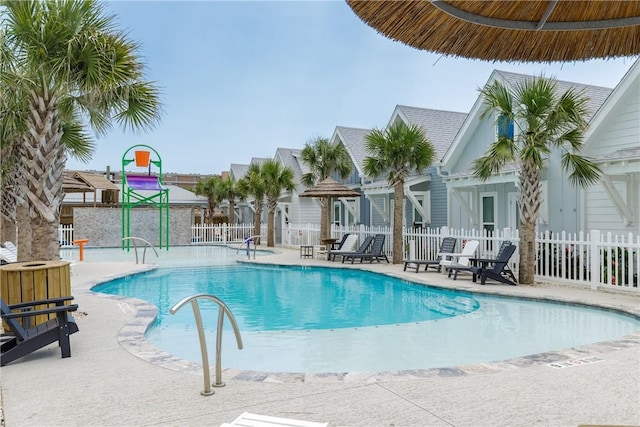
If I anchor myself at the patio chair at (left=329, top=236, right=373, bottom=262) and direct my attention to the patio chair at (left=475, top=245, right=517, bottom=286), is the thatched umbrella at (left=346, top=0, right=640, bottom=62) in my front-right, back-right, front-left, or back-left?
front-right

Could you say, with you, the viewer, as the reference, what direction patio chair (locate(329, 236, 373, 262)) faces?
facing to the left of the viewer

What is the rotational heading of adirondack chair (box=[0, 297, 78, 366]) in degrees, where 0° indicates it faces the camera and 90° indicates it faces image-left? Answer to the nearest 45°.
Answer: approximately 270°

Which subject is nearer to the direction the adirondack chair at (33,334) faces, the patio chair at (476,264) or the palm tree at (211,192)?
the patio chair

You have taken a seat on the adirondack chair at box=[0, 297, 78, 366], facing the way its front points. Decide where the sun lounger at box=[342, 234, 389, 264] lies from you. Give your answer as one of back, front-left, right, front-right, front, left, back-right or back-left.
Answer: front-left

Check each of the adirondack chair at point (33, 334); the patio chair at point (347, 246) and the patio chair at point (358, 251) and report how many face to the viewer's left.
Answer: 2

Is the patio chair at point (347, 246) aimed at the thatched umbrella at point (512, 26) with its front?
no

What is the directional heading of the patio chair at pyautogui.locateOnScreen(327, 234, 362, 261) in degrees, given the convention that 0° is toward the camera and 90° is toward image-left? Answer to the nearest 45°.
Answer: approximately 90°

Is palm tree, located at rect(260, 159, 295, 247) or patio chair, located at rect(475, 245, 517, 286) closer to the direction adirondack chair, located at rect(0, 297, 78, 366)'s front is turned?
the patio chair

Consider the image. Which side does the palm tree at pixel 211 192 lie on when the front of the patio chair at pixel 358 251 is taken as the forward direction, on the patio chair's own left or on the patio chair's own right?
on the patio chair's own right
